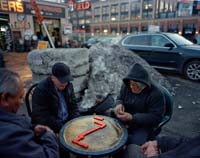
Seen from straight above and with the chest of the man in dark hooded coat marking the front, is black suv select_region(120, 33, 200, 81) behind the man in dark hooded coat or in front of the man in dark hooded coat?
behind

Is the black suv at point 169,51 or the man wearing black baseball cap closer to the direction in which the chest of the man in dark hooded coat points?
the man wearing black baseball cap

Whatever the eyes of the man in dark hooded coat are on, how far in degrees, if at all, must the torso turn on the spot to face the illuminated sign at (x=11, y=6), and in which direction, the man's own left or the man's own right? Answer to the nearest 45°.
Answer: approximately 90° to the man's own right

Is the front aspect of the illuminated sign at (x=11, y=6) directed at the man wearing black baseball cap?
yes

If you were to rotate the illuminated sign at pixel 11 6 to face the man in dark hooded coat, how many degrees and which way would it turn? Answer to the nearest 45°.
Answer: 0° — it already faces them

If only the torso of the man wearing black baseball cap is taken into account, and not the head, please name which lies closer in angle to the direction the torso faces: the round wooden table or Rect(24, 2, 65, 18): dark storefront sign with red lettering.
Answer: the round wooden table

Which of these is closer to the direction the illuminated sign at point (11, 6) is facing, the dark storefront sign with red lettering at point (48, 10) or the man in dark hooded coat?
the man in dark hooded coat

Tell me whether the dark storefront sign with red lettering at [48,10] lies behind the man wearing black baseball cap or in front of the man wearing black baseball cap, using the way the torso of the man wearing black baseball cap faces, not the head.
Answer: behind

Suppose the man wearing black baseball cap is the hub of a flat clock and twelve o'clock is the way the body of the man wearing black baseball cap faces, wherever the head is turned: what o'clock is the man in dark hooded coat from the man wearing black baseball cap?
The man in dark hooded coat is roughly at 11 o'clock from the man wearing black baseball cap.

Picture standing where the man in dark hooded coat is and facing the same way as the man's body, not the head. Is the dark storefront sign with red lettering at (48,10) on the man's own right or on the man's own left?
on the man's own right

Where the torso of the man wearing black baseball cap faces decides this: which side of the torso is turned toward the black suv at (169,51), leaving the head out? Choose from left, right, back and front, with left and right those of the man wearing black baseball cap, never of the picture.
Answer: left

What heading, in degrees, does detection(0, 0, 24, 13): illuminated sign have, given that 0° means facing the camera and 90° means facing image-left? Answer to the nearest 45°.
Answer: approximately 0°

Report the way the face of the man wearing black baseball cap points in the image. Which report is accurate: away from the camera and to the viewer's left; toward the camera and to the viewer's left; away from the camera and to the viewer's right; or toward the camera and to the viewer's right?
toward the camera and to the viewer's right

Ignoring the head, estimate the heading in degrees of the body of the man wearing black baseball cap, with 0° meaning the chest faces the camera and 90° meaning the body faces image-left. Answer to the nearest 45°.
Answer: approximately 315°

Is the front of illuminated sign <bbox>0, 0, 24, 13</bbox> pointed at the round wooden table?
yes
